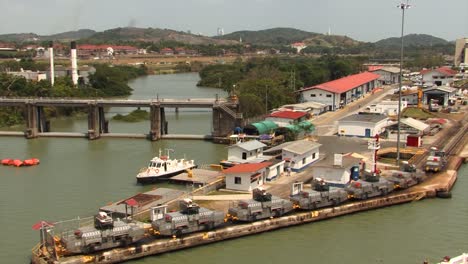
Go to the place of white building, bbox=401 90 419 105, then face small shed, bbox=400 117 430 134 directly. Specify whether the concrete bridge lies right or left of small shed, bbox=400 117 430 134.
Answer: right

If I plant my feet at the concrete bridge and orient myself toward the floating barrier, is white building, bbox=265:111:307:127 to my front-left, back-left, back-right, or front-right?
back-left

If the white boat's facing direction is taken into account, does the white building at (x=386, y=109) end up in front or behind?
behind

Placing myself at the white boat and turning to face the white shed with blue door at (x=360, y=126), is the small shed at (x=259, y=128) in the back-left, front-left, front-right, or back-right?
front-left

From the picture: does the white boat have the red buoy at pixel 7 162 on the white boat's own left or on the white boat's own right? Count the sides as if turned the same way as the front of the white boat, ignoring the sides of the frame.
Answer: on the white boat's own right

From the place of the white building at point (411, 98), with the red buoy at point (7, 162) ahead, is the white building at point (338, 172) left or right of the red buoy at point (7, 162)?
left

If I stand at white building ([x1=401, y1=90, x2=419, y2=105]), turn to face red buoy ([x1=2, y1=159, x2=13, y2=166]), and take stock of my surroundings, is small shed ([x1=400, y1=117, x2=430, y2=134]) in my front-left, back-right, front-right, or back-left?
front-left

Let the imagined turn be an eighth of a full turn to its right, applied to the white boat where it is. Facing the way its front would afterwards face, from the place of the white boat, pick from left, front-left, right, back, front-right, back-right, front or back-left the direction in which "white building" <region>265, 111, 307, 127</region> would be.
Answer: back-right

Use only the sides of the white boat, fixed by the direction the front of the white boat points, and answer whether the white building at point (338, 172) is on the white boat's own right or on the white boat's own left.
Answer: on the white boat's own left

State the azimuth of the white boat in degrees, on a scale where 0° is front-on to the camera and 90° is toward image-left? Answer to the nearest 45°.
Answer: approximately 45°

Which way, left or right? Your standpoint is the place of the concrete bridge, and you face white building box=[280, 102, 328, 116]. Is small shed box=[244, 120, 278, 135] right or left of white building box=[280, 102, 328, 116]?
right

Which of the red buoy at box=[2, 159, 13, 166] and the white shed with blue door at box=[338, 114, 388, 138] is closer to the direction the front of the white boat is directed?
the red buoy

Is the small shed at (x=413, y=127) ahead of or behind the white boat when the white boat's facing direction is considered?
behind

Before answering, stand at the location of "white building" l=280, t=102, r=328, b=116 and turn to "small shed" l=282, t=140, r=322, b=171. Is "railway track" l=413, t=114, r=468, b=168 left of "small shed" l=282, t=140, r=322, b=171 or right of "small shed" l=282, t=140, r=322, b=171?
left

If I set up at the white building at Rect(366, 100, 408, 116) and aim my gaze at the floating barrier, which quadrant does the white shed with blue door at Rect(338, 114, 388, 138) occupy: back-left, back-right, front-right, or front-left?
front-left
